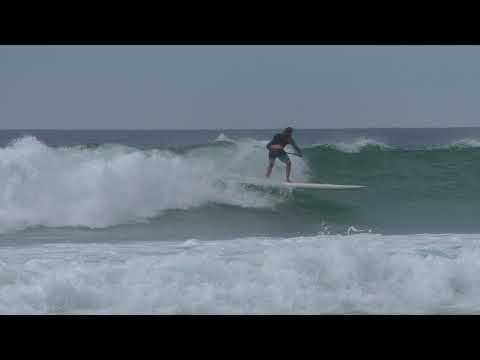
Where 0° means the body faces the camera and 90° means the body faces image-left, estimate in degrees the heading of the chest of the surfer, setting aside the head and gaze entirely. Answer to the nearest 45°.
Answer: approximately 315°
